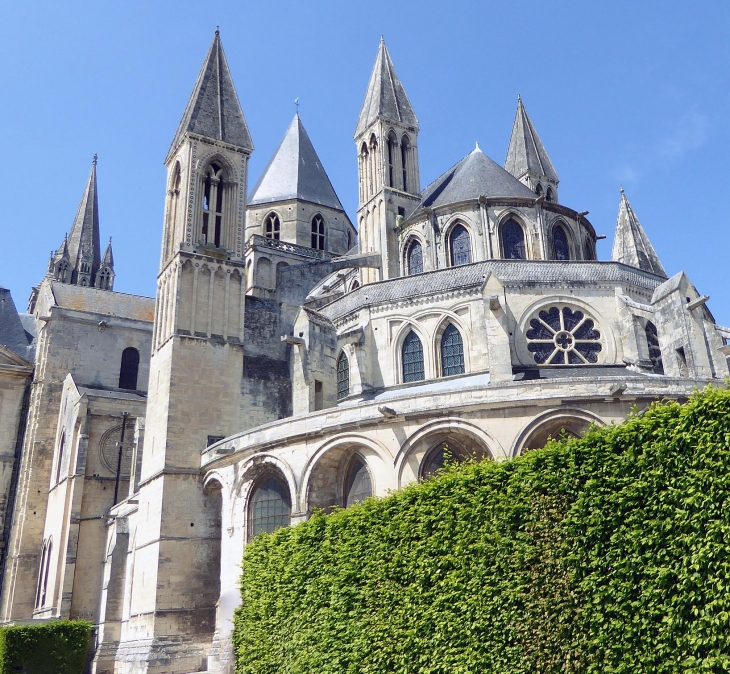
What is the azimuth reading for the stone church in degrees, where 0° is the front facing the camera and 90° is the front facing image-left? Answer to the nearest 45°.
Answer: approximately 135°

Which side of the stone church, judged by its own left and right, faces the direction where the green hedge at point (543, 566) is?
back
